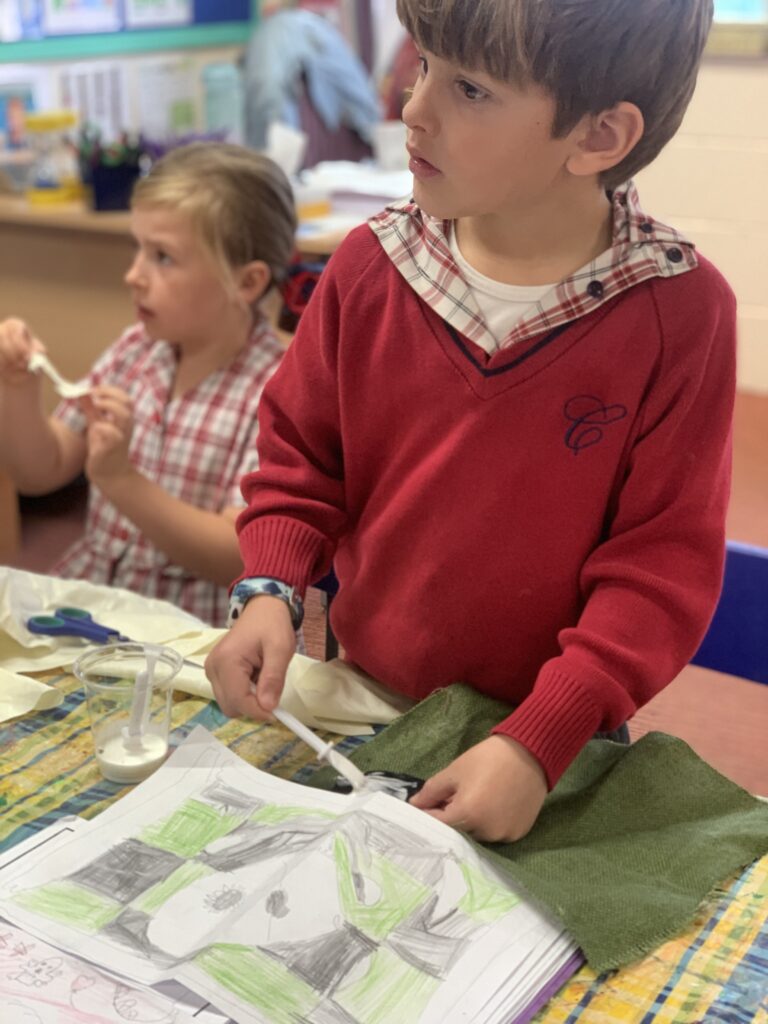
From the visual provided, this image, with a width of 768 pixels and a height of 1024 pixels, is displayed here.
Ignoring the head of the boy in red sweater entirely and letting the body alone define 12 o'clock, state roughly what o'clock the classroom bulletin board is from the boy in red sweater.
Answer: The classroom bulletin board is roughly at 4 o'clock from the boy in red sweater.

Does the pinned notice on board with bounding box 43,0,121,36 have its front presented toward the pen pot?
yes

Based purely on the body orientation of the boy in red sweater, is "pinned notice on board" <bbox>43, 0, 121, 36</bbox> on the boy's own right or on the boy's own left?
on the boy's own right

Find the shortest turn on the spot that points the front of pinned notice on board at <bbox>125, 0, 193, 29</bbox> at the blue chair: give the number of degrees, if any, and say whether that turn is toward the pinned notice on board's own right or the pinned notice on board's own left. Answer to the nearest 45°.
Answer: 0° — it already faces it

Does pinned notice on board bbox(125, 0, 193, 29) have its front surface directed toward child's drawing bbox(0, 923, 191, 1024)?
yes

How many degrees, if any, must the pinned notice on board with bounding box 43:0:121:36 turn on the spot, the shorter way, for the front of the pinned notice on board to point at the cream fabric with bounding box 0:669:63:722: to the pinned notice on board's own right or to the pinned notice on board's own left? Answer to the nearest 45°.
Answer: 0° — it already faces it

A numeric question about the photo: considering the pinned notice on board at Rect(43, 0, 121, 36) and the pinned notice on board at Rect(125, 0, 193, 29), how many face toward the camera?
2

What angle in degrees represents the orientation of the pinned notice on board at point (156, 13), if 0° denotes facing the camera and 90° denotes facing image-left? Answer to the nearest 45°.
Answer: approximately 0°

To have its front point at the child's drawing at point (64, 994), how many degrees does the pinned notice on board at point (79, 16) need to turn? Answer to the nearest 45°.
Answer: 0° — it already faces it

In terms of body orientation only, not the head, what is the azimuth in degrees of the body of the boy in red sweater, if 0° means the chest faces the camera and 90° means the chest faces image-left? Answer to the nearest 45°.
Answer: approximately 45°
